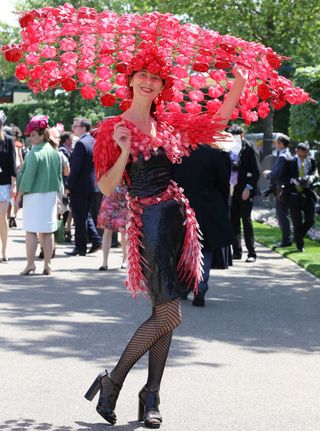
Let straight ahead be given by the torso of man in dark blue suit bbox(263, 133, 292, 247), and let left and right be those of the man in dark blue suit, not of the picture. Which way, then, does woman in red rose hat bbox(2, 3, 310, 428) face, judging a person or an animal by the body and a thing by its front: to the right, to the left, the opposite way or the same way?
to the left

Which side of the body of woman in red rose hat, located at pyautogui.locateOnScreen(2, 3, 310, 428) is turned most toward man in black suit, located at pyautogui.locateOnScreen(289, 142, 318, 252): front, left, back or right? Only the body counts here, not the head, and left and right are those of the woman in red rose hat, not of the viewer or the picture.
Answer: back

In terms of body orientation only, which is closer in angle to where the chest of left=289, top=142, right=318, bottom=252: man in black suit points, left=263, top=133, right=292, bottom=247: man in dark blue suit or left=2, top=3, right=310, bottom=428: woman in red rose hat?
the woman in red rose hat

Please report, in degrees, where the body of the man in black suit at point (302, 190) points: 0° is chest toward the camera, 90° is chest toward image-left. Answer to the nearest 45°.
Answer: approximately 0°

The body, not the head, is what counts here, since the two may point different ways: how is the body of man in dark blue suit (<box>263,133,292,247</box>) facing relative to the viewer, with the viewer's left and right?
facing to the left of the viewer

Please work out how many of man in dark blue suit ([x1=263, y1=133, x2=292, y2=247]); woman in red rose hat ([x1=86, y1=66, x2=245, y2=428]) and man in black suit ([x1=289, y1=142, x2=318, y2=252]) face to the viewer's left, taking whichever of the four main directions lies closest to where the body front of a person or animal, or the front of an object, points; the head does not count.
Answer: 1
